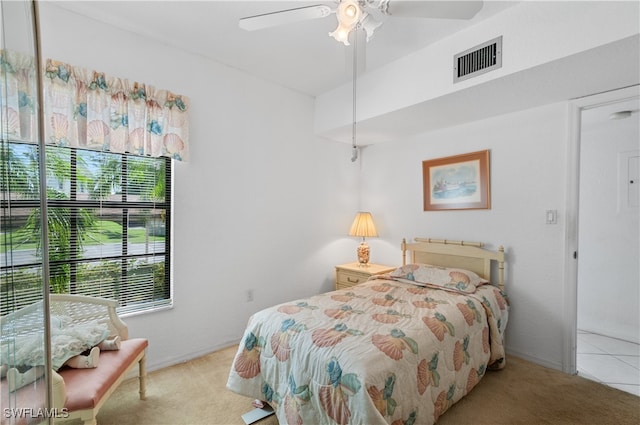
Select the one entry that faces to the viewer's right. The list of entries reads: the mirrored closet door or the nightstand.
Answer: the mirrored closet door

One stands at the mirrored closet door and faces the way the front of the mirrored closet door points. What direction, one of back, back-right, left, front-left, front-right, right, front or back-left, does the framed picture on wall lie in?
front

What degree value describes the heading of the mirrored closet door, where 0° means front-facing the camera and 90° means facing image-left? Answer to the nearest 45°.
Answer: approximately 270°

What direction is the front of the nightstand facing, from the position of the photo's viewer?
facing the viewer and to the left of the viewer

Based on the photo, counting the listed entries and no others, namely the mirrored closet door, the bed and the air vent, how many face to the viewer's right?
1
